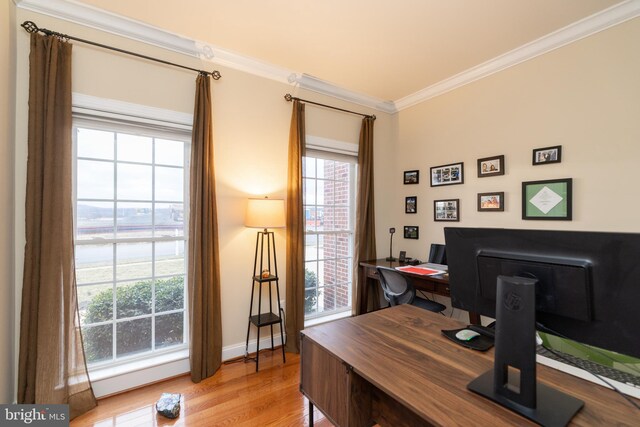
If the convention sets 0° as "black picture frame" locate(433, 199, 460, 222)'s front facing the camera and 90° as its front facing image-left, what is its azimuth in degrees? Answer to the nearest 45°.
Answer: approximately 45°

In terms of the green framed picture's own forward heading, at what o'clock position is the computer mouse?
The computer mouse is roughly at 11 o'clock from the green framed picture.

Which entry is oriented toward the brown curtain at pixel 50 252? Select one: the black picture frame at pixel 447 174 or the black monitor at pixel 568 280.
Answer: the black picture frame

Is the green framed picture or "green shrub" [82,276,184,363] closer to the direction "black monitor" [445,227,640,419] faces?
the green framed picture

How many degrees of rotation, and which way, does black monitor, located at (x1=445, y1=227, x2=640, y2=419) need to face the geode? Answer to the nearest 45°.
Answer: approximately 135° to its left

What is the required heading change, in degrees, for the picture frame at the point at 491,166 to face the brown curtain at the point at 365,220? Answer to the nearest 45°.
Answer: approximately 45° to its right

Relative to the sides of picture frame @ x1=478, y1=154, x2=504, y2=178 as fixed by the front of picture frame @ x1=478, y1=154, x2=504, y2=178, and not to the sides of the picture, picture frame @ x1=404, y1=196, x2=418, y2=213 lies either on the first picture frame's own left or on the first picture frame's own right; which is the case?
on the first picture frame's own right

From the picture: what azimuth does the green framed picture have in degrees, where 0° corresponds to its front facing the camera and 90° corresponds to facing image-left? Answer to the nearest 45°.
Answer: approximately 45°

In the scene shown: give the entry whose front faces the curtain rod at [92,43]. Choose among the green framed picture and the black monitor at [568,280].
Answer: the green framed picture

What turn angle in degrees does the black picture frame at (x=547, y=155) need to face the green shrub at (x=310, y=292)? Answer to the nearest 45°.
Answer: approximately 45° to its right

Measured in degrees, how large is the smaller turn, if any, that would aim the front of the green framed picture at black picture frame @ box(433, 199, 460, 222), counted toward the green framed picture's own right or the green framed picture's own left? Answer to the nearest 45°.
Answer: approximately 45° to the green framed picture's own right
